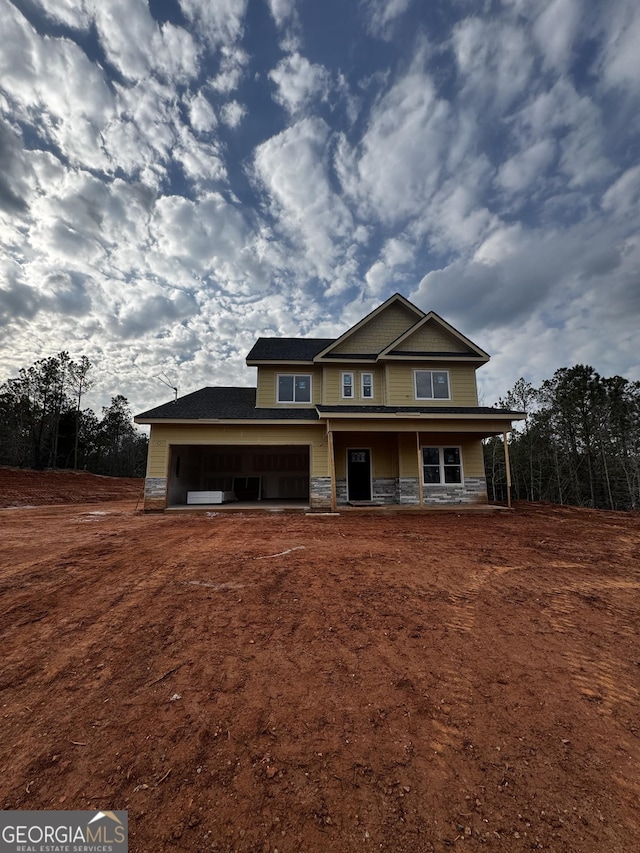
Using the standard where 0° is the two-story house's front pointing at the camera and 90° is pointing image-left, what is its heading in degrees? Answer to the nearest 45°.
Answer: approximately 0°

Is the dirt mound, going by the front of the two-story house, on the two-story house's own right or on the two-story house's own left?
on the two-story house's own right
